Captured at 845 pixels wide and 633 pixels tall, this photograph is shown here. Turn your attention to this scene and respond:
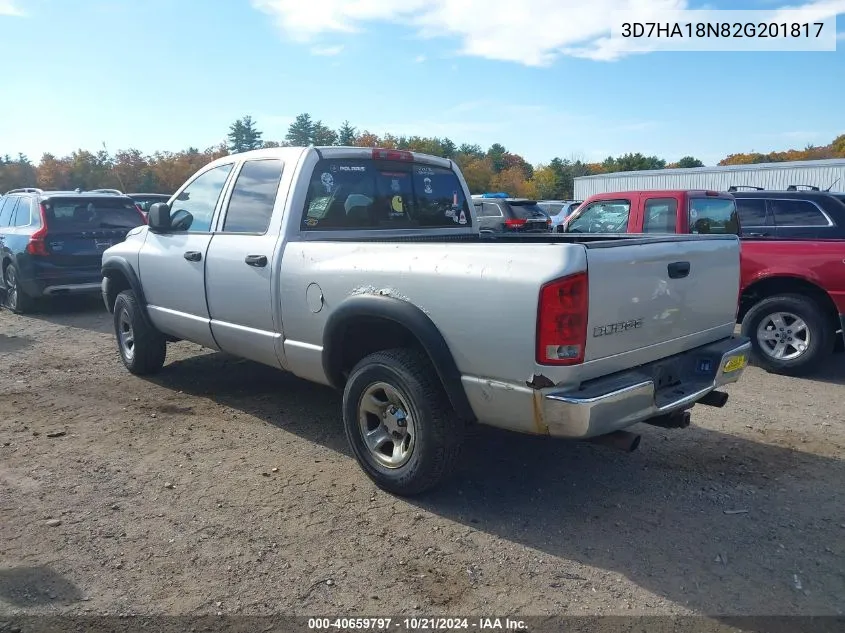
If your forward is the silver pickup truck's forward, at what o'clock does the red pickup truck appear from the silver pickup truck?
The red pickup truck is roughly at 3 o'clock from the silver pickup truck.

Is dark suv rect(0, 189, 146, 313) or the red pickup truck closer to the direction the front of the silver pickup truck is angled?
the dark suv

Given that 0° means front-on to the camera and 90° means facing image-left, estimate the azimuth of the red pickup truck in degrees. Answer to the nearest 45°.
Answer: approximately 135°

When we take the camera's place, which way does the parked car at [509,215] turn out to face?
facing away from the viewer and to the left of the viewer

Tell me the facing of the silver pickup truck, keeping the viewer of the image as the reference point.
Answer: facing away from the viewer and to the left of the viewer

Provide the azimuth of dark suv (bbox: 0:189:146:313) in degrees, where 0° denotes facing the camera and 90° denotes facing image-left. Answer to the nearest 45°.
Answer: approximately 135°
